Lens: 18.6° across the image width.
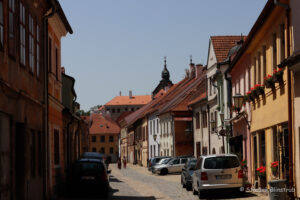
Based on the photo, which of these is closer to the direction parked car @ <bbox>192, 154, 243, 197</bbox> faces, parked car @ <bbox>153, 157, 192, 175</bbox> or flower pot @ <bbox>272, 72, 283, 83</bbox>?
the parked car

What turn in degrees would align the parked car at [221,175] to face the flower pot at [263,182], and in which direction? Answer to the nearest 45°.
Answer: approximately 45° to its right

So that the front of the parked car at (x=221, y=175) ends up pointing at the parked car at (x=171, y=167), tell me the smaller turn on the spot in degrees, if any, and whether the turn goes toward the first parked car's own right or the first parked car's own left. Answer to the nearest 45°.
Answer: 0° — it already faces it

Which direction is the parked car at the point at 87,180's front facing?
away from the camera

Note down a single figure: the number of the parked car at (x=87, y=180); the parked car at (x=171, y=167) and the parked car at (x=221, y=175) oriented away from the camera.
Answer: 2

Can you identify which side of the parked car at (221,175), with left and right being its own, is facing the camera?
back
